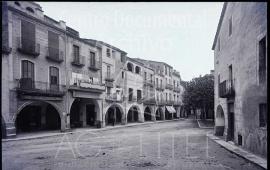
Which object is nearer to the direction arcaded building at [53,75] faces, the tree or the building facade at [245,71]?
the building facade

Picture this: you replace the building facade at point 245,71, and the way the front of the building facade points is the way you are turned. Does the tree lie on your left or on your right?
on your right

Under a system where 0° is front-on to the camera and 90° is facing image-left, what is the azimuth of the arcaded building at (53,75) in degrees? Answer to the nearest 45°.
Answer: approximately 315°

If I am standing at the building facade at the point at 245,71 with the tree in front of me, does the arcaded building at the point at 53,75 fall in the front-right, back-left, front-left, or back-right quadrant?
front-left

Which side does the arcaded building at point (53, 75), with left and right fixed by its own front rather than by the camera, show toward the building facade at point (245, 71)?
front

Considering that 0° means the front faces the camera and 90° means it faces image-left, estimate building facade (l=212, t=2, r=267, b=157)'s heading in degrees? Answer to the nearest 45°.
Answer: approximately 90°

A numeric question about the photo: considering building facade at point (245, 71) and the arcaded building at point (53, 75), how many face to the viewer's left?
1

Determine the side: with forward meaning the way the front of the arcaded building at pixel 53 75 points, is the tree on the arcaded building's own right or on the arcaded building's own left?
on the arcaded building's own left
